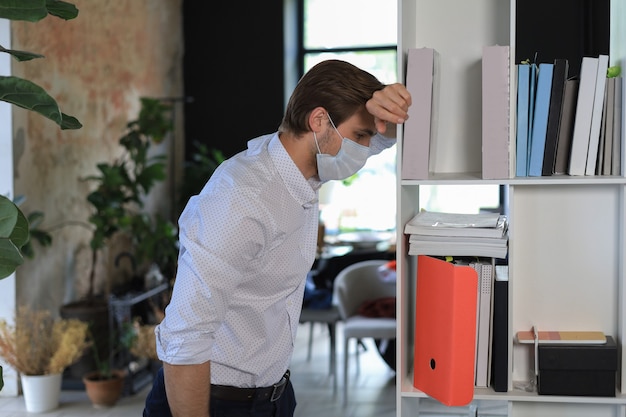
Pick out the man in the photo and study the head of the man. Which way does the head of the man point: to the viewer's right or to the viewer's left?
to the viewer's right

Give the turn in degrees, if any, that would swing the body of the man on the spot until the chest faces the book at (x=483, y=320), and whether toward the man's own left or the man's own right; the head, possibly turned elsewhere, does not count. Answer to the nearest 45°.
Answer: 0° — they already face it

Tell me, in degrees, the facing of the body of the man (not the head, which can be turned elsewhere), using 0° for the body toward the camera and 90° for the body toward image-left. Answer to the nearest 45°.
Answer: approximately 270°

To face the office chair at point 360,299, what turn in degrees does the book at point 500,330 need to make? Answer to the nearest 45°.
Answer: approximately 180°

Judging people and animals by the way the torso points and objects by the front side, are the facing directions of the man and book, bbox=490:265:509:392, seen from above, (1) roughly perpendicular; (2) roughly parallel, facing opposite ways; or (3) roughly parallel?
roughly perpendicular

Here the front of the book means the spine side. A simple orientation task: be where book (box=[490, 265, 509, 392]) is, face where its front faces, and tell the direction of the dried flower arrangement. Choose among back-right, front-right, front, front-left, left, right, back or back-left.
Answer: back-right

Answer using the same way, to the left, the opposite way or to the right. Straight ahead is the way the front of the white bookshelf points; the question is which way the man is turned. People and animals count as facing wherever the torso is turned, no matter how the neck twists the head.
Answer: to the left

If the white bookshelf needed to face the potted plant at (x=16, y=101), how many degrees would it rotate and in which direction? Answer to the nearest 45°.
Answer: approximately 45° to its right

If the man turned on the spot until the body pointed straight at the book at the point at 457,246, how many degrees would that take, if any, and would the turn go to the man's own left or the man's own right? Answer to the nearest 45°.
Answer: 0° — they already face it

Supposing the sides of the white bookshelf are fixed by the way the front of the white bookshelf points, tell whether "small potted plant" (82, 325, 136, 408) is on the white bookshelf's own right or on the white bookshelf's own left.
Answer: on the white bookshelf's own right
